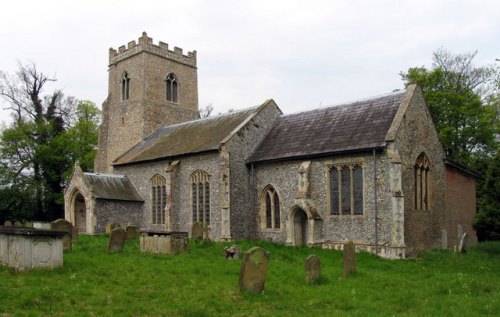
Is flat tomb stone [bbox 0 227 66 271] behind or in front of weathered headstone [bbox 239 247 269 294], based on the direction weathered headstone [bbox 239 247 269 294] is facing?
behind

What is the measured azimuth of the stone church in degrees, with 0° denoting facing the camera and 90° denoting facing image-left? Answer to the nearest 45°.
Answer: approximately 45°

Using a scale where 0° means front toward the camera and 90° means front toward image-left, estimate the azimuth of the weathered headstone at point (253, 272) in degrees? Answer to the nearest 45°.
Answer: approximately 315°

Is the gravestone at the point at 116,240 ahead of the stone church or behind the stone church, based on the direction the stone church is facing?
ahead

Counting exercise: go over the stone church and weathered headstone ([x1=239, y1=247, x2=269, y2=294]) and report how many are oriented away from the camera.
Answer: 0

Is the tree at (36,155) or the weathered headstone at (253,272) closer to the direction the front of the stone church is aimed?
the weathered headstone

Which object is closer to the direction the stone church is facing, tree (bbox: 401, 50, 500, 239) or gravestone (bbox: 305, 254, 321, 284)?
the gravestone
